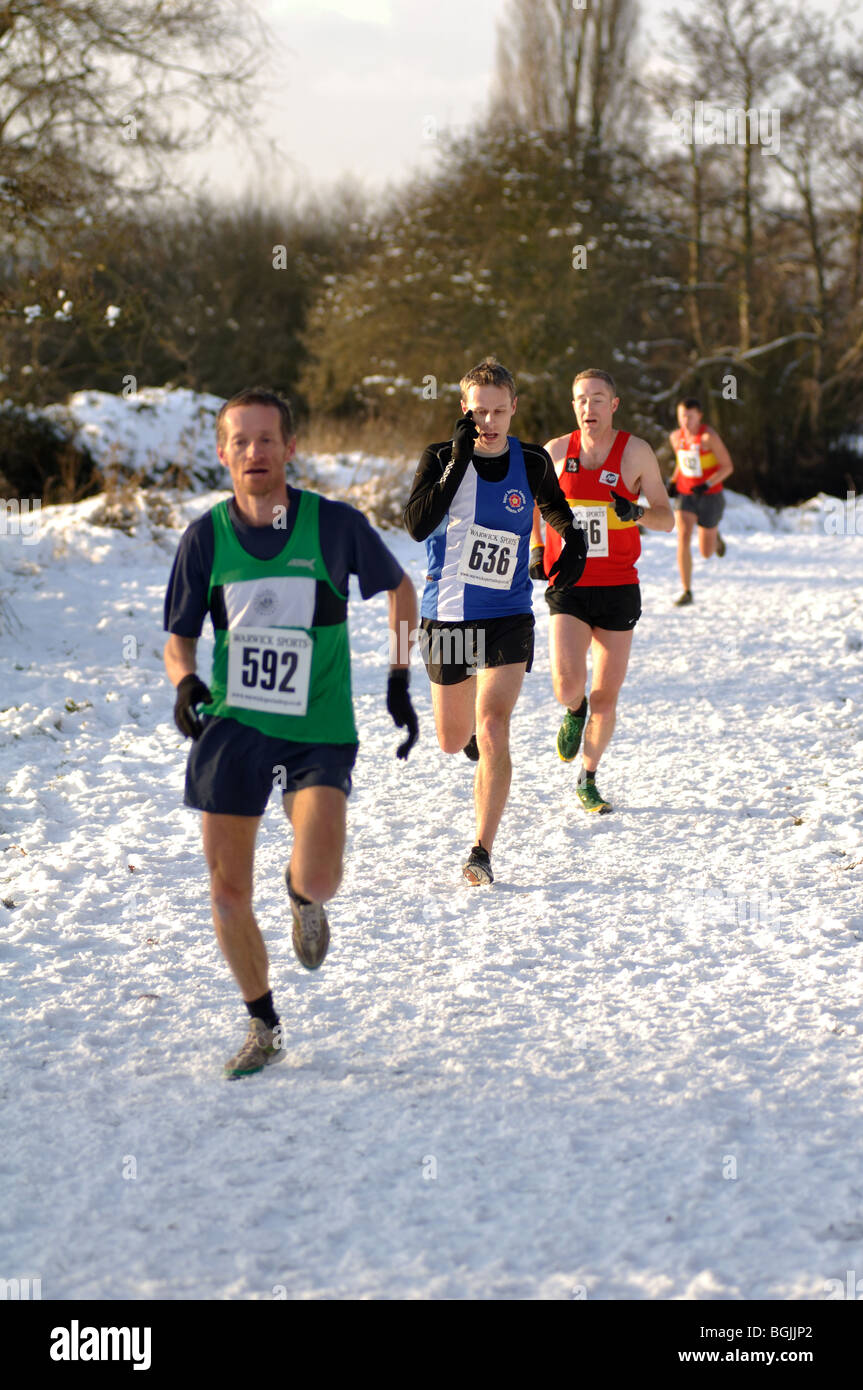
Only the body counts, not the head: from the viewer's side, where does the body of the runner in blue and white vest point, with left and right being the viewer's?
facing the viewer

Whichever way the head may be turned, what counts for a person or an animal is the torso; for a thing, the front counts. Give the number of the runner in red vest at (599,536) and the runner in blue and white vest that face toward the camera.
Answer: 2

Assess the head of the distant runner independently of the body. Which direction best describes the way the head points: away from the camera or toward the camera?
toward the camera

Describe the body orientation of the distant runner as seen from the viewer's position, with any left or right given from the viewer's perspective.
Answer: facing the viewer and to the left of the viewer

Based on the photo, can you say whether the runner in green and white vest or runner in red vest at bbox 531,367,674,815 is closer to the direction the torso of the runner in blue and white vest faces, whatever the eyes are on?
the runner in green and white vest

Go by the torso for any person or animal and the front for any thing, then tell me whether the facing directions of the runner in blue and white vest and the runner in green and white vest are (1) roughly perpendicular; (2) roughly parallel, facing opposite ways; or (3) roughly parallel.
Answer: roughly parallel

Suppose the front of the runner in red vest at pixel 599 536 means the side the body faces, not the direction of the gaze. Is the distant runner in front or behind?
behind

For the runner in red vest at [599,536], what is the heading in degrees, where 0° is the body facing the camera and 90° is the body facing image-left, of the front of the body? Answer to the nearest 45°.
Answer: approximately 0°

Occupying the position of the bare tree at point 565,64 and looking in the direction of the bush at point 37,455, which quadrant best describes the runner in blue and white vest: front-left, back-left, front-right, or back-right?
front-left

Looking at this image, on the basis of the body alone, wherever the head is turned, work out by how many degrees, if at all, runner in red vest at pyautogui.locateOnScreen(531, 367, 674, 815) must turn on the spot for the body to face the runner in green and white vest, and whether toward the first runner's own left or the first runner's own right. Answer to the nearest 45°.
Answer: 0° — they already face them

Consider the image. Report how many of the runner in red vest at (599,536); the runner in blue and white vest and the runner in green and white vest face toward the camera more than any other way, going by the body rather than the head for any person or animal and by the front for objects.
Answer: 3

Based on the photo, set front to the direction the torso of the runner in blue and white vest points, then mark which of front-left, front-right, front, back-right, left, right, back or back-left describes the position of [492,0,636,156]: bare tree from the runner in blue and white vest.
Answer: back

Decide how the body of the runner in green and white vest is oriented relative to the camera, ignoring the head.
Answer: toward the camera

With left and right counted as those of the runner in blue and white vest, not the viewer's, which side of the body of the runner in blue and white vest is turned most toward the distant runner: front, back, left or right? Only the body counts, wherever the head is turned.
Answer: back
